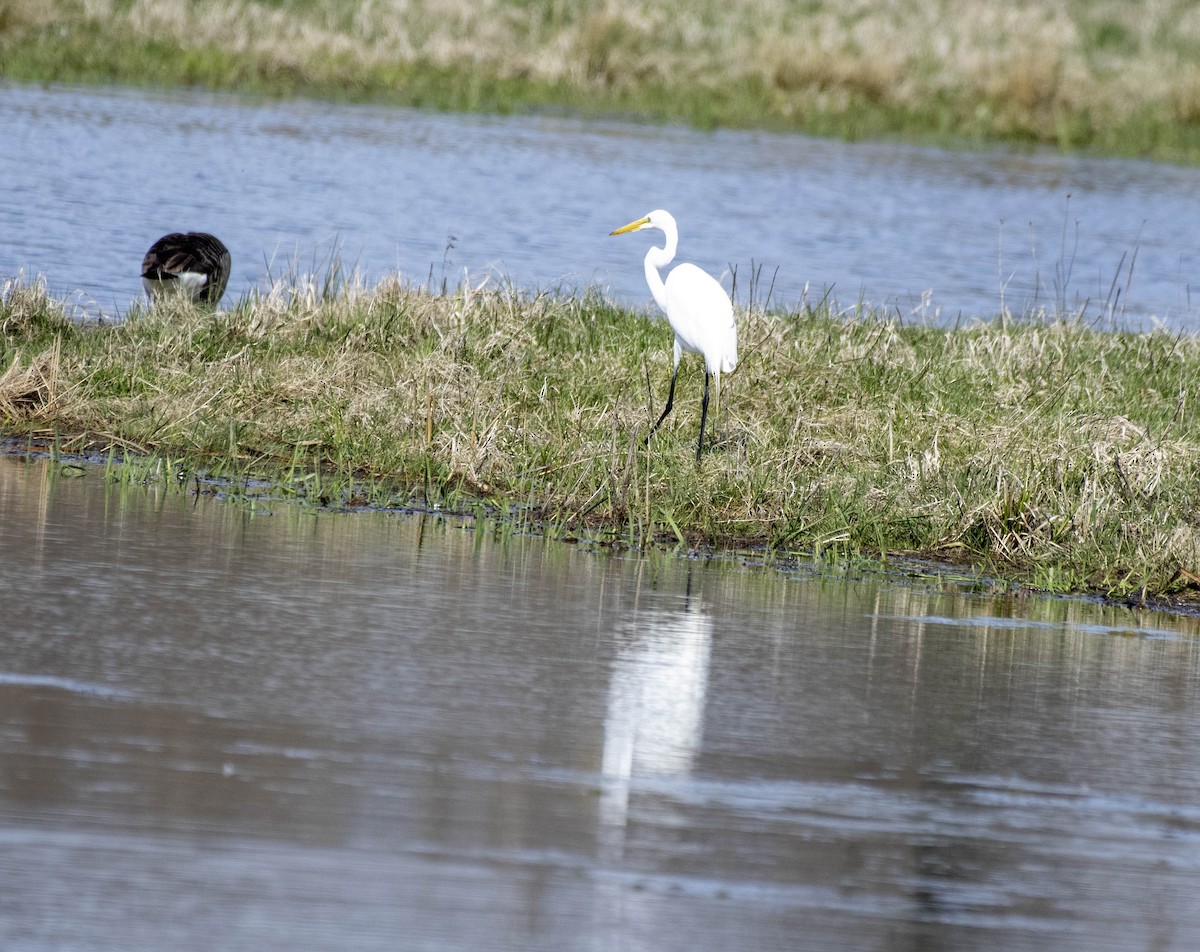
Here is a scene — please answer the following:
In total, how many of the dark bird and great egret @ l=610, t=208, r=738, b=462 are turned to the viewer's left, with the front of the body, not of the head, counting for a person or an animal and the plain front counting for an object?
1

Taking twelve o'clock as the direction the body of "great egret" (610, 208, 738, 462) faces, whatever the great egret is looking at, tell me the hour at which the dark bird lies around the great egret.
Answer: The dark bird is roughly at 1 o'clock from the great egret.

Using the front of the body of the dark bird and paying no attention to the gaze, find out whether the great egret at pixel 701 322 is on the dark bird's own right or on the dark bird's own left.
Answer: on the dark bird's own right

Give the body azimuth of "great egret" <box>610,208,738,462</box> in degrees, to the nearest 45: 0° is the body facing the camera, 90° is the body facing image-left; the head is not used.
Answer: approximately 90°

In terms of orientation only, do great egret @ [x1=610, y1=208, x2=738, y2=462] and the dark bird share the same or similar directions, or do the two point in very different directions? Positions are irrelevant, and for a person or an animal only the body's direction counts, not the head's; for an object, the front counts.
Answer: very different directions
